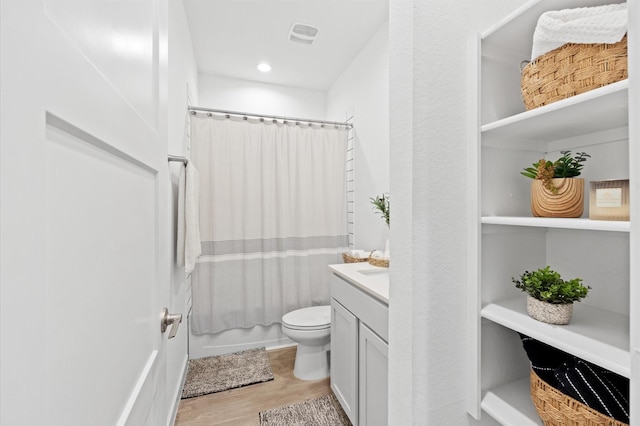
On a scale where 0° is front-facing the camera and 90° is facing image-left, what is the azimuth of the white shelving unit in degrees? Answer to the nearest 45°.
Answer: approximately 45°

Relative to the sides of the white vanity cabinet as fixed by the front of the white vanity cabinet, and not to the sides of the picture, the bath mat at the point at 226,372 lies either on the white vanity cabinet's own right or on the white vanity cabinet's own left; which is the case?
on the white vanity cabinet's own right

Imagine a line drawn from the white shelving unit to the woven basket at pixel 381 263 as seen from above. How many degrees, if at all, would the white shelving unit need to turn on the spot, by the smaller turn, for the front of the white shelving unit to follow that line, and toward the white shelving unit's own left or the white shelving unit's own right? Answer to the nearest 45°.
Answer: approximately 90° to the white shelving unit's own right

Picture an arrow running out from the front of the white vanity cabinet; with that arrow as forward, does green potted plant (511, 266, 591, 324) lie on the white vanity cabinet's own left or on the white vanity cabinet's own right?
on the white vanity cabinet's own left

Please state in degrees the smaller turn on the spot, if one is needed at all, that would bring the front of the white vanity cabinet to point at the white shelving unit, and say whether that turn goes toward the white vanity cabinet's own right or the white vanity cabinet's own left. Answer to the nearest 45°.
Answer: approximately 90° to the white vanity cabinet's own left

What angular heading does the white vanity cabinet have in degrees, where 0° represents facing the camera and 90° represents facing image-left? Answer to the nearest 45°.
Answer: approximately 45°

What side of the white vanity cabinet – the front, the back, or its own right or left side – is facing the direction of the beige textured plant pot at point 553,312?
left

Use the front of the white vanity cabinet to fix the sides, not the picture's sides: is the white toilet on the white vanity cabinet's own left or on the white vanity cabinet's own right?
on the white vanity cabinet's own right
